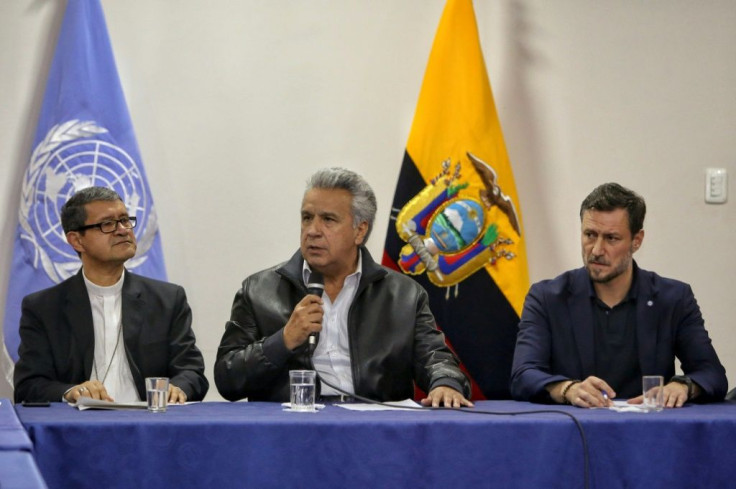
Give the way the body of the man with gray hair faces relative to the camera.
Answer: toward the camera

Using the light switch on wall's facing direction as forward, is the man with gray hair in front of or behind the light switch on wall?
in front

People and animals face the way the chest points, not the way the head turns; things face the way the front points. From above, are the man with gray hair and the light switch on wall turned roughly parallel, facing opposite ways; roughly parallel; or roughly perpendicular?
roughly parallel

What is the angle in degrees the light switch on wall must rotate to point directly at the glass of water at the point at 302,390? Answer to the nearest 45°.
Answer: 0° — it already faces it

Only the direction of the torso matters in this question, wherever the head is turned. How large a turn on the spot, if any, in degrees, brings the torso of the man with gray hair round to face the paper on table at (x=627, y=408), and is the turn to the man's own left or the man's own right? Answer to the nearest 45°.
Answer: approximately 45° to the man's own left

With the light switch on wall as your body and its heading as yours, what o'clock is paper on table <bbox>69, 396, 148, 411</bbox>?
The paper on table is roughly at 1 o'clock from the light switch on wall.

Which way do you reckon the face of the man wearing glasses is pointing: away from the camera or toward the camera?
toward the camera

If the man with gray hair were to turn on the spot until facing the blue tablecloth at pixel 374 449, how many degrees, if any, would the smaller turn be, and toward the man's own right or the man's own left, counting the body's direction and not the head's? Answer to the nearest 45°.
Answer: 0° — they already face it

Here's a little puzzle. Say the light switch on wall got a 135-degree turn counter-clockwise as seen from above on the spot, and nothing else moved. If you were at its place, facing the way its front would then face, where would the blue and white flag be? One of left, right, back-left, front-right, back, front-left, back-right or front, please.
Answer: back

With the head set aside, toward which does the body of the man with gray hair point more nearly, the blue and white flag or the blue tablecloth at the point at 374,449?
the blue tablecloth

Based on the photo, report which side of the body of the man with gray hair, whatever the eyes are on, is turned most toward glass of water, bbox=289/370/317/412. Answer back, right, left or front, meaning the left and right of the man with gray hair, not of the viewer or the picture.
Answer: front

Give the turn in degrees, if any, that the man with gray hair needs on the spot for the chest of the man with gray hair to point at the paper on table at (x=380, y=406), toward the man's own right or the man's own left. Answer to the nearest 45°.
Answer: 0° — they already face it

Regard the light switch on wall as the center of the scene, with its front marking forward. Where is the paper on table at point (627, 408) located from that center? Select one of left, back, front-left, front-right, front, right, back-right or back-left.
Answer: front

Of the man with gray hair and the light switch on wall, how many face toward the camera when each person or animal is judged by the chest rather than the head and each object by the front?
2

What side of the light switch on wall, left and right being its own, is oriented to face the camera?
front

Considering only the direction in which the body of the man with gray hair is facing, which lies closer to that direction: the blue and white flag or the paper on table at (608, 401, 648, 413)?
the paper on table

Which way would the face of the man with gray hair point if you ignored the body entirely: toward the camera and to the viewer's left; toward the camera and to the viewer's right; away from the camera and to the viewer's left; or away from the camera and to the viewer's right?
toward the camera and to the viewer's left
